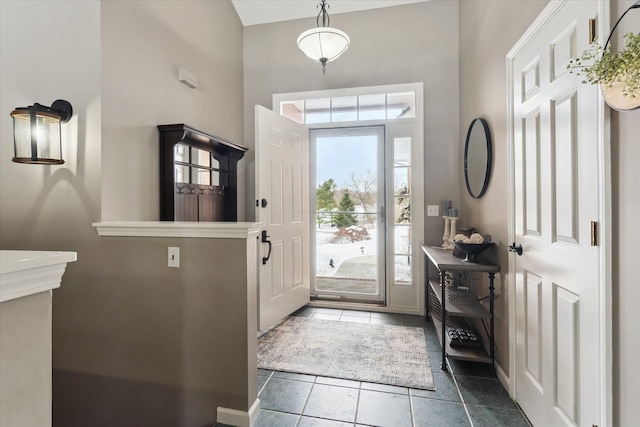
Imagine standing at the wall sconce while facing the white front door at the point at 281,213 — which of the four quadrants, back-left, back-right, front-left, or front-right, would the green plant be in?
front-right

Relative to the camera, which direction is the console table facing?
to the viewer's left

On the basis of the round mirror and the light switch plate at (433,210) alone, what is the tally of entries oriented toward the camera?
1

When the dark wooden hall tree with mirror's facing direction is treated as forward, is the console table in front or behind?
in front

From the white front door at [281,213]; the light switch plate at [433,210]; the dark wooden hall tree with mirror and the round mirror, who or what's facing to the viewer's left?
the round mirror

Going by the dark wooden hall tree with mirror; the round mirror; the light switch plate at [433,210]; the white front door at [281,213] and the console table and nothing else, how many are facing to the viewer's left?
2

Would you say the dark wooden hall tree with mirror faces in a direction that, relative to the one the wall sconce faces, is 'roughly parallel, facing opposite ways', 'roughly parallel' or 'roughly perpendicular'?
roughly perpendicular

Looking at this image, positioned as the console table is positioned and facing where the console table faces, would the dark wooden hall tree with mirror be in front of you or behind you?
in front

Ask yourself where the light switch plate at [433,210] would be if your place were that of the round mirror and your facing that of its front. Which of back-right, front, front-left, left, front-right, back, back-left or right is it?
front-right

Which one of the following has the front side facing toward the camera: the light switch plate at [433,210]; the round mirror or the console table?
the light switch plate

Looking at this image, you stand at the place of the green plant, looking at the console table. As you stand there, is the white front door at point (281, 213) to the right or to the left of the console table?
left
